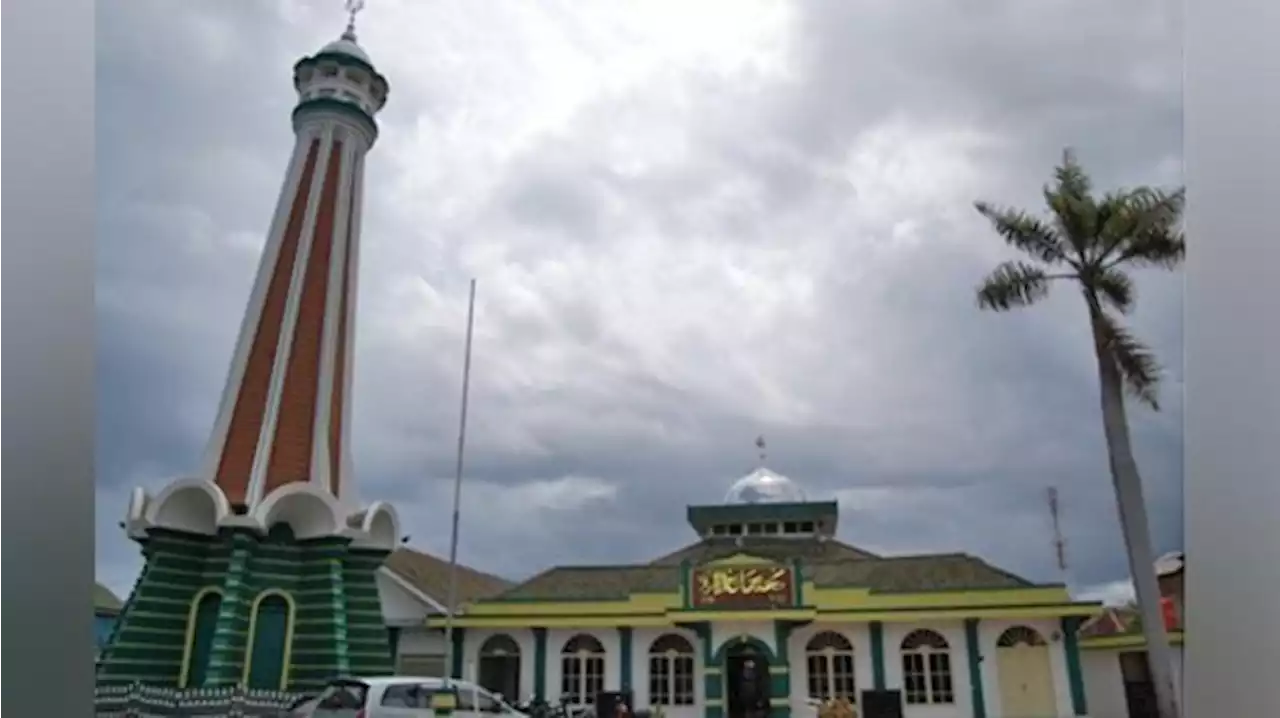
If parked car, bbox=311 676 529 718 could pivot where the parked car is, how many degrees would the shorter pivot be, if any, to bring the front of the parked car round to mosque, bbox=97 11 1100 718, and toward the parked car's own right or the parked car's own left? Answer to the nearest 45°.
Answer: approximately 45° to the parked car's own left

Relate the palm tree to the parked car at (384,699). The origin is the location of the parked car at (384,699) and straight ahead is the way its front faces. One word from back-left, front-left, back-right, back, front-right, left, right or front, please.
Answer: front-right

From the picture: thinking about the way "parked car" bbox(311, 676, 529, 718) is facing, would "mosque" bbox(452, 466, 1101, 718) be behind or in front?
in front

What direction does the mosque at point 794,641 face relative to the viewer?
toward the camera

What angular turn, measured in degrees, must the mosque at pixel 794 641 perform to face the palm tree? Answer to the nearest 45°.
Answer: approximately 45° to its left

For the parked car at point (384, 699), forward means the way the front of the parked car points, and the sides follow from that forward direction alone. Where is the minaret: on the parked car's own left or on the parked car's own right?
on the parked car's own left

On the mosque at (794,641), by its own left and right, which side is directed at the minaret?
right

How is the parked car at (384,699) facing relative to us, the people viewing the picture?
facing away from the viewer and to the right of the viewer

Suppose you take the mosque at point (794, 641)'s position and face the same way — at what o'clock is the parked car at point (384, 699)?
The parked car is roughly at 1 o'clock from the mosque.

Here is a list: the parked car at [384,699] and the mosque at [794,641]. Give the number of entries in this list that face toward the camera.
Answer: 1

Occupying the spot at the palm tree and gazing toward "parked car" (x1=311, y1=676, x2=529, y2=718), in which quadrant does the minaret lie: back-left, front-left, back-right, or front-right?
front-right
